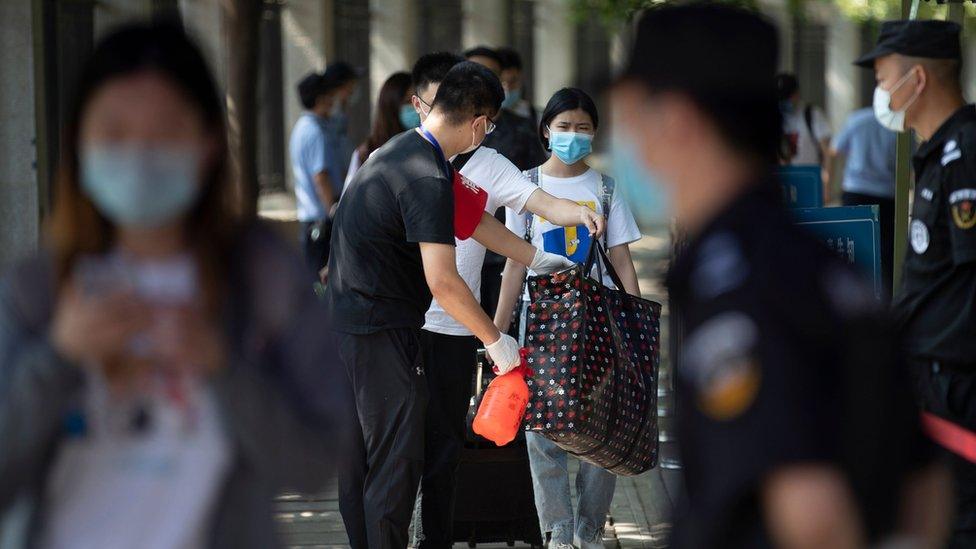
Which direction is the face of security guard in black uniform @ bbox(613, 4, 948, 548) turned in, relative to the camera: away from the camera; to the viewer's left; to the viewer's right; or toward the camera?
to the viewer's left

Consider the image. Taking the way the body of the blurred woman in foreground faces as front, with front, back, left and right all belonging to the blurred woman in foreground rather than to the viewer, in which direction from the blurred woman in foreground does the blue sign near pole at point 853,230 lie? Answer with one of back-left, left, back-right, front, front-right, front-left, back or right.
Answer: back-left

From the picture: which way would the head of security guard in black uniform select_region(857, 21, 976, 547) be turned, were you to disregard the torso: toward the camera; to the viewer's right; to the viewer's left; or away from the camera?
to the viewer's left
